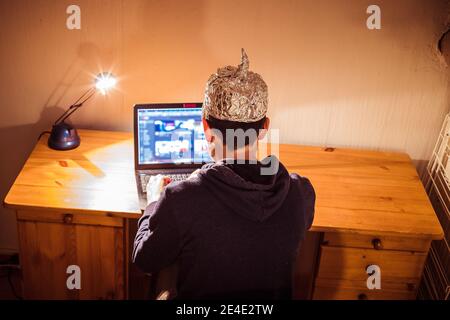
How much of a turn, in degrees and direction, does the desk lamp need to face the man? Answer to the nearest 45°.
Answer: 0° — it already faces them

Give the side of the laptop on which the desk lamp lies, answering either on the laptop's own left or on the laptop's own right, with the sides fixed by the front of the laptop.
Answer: on the laptop's own right

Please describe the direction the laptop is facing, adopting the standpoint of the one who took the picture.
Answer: facing the viewer

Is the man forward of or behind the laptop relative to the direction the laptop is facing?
forward

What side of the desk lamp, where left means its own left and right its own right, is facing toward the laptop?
front

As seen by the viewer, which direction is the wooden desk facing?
toward the camera

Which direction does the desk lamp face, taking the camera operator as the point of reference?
facing the viewer and to the right of the viewer
